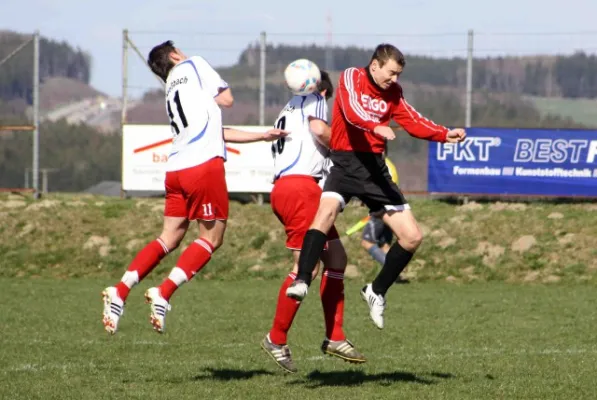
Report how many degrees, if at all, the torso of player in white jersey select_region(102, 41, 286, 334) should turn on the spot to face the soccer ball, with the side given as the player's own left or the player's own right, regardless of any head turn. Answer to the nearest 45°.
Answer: approximately 45° to the player's own right

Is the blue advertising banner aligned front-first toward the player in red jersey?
yes

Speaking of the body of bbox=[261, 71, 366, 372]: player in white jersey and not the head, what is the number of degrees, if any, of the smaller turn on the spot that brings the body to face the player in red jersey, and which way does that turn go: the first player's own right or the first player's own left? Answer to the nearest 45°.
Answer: approximately 45° to the first player's own right

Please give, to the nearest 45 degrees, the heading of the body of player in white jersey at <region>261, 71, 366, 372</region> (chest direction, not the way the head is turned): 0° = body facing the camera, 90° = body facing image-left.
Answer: approximately 270°

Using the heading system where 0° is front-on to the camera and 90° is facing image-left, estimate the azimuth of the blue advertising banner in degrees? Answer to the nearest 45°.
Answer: approximately 0°

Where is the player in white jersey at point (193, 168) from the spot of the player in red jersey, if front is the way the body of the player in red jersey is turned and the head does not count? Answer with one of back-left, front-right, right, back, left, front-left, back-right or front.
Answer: back-right

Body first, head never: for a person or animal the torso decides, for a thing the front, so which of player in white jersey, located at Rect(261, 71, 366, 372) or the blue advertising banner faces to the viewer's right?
the player in white jersey

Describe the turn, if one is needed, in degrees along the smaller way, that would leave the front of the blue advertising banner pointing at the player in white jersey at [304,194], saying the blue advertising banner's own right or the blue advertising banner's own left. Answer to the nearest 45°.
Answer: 0° — it already faces them

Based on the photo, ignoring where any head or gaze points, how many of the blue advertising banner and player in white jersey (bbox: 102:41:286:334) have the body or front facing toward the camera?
1
